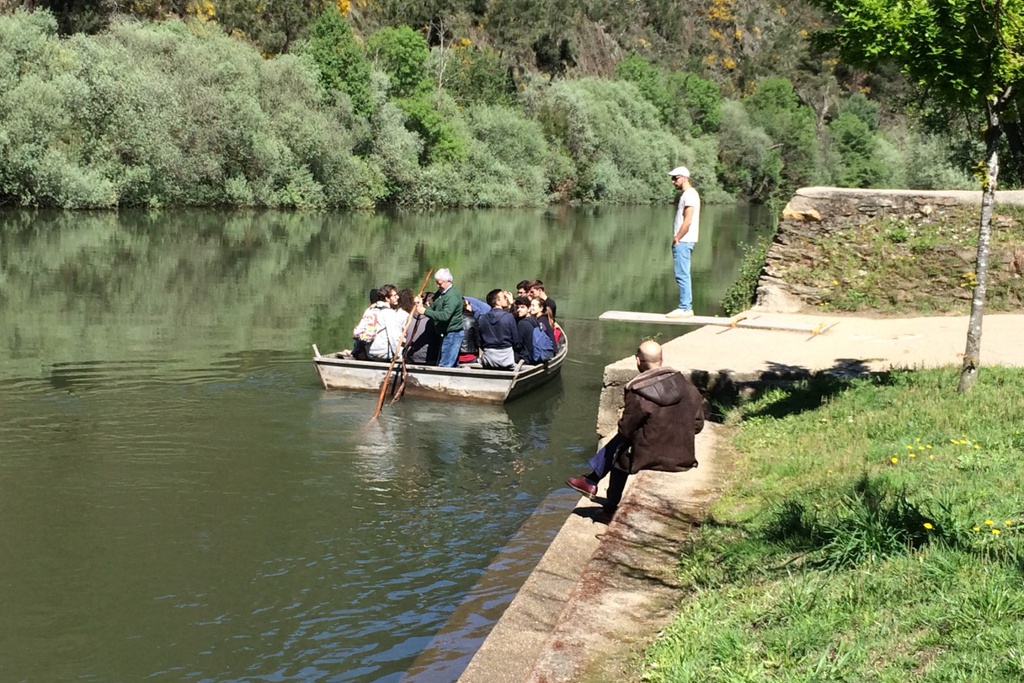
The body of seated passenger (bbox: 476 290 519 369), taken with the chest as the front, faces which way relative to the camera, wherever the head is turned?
away from the camera

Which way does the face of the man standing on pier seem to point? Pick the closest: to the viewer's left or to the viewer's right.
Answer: to the viewer's left

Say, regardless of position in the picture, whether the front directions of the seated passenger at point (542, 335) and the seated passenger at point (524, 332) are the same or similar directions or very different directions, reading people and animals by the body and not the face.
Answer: same or similar directions

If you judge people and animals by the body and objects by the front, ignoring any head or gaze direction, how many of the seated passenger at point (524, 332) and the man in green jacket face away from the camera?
0

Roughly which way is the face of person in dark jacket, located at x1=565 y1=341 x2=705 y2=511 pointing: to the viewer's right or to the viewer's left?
to the viewer's left

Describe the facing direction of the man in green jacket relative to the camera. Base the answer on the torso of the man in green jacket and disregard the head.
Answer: to the viewer's left

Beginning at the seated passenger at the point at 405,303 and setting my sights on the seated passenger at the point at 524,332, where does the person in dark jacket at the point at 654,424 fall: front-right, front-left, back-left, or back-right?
front-right

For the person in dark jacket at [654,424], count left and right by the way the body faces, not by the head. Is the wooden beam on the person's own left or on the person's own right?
on the person's own right

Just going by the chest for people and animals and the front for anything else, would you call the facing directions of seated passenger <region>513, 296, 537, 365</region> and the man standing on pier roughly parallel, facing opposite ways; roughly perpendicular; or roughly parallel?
roughly parallel

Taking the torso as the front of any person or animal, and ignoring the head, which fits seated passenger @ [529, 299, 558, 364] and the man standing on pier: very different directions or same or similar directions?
same or similar directions

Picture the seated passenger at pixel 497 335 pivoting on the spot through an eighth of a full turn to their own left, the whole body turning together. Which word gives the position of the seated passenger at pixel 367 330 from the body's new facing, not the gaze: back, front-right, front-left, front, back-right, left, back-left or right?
front-left
